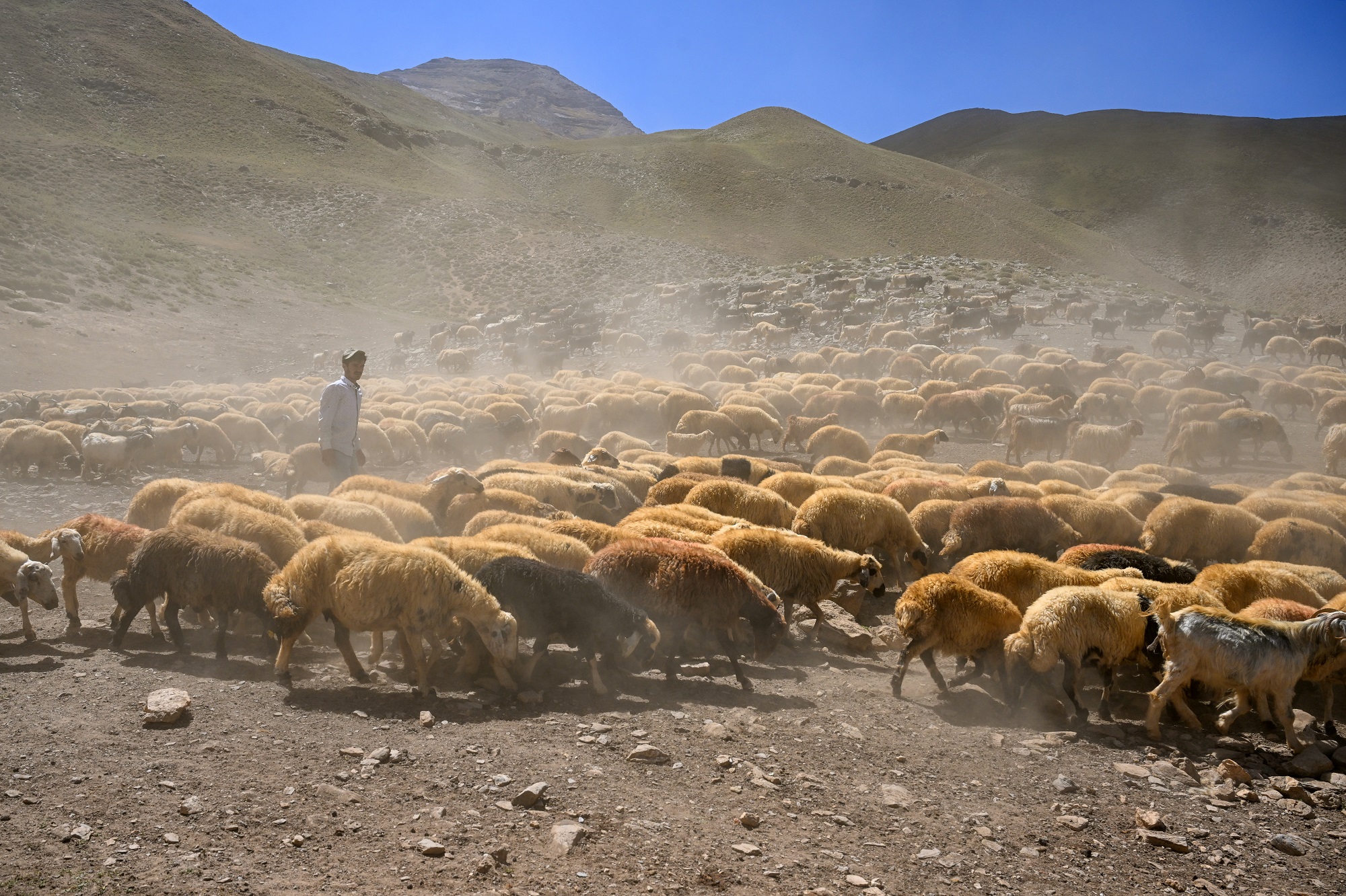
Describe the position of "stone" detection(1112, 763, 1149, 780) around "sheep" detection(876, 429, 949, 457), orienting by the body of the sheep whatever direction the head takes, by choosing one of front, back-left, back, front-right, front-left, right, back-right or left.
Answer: right

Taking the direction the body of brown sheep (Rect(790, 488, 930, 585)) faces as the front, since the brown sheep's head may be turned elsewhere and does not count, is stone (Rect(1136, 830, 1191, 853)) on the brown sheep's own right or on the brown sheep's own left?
on the brown sheep's own right

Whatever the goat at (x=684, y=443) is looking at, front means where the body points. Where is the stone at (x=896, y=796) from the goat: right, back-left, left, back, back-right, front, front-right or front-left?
right

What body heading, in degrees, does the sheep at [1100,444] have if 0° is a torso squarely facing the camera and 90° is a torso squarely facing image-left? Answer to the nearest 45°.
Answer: approximately 270°

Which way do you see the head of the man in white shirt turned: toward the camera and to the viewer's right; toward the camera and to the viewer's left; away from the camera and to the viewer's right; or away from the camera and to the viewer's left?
toward the camera and to the viewer's right

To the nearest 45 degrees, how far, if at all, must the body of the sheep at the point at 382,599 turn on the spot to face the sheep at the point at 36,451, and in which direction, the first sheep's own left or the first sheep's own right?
approximately 135° to the first sheep's own left

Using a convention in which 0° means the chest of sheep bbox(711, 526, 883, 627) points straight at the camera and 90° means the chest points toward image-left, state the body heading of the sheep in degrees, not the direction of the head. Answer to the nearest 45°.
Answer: approximately 270°

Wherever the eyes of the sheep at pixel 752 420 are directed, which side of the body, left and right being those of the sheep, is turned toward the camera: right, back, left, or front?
right

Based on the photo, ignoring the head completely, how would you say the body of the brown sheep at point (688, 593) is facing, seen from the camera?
to the viewer's right

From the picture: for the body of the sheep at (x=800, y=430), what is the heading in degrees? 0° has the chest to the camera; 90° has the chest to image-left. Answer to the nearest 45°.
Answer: approximately 270°

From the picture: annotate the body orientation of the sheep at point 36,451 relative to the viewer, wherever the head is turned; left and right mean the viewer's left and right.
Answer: facing to the right of the viewer
